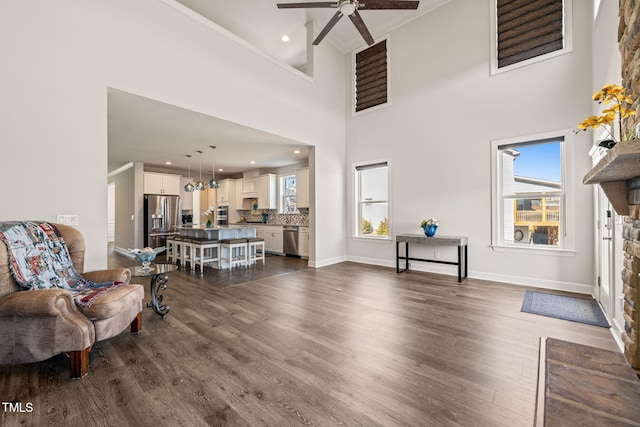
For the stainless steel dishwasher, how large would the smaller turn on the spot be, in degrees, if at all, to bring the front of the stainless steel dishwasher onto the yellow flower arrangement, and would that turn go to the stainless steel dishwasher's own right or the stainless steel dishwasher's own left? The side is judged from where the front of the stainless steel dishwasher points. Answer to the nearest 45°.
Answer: approximately 45° to the stainless steel dishwasher's own left

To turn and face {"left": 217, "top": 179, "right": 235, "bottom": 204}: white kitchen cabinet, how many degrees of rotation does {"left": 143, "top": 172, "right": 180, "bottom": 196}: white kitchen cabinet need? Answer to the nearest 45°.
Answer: approximately 90° to its left

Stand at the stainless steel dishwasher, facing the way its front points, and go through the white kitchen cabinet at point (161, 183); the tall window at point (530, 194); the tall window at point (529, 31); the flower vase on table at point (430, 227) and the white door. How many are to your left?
4

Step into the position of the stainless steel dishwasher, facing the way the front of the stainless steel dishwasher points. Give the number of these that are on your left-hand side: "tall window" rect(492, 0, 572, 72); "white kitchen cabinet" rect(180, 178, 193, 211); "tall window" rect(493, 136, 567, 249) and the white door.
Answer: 3

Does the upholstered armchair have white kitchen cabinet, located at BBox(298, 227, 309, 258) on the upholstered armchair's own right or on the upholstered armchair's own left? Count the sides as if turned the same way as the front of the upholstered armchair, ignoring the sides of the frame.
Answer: on the upholstered armchair's own left

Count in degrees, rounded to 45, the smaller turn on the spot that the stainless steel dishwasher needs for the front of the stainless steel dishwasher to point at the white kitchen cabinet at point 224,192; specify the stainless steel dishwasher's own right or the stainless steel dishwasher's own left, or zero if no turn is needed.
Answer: approximately 90° to the stainless steel dishwasher's own right

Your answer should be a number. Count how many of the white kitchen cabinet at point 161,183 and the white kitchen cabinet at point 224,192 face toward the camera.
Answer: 2
